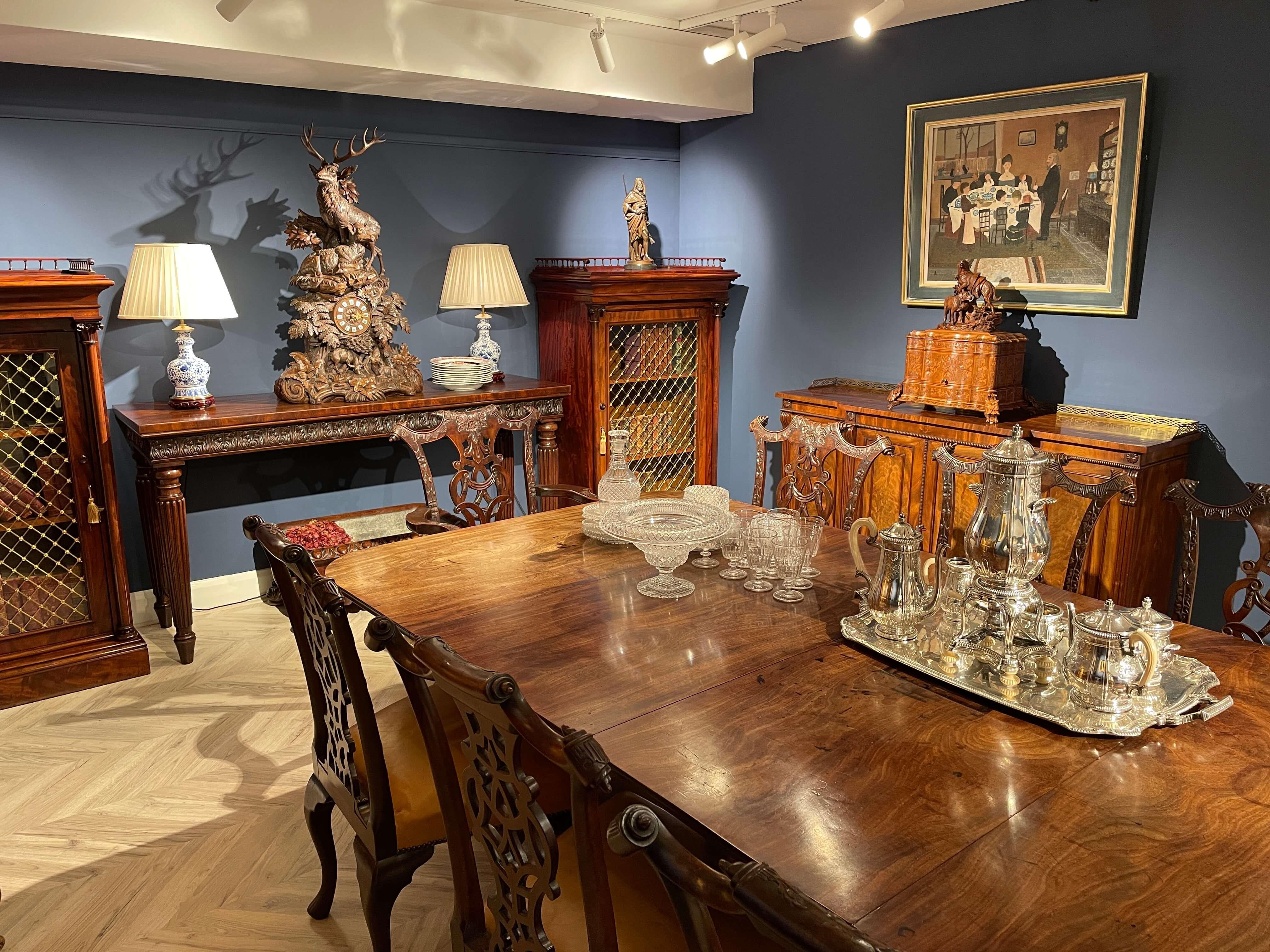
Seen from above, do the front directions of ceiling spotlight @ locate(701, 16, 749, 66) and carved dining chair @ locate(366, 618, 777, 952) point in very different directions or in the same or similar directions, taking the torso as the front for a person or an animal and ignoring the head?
very different directions

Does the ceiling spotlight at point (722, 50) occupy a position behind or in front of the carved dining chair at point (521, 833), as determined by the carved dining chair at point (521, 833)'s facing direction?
in front

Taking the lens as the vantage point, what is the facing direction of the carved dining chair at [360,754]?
facing away from the viewer and to the right of the viewer

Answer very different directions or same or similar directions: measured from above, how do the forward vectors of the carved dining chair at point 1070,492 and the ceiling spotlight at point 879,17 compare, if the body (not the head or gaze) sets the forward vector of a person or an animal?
same or similar directions

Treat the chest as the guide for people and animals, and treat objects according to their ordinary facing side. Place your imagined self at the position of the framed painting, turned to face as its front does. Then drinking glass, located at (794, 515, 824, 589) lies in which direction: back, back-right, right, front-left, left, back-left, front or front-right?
front-left

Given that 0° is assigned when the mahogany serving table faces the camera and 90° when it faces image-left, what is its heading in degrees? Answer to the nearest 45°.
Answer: approximately 315°

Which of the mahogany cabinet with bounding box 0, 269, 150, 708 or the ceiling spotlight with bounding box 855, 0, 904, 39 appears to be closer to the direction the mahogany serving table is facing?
the ceiling spotlight

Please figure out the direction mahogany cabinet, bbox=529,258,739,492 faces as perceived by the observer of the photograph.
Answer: facing the viewer and to the right of the viewer

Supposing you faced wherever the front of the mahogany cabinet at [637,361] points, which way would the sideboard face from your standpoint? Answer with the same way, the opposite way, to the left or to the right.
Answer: to the right

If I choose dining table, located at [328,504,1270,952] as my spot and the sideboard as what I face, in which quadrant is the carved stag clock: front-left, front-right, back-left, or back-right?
front-left

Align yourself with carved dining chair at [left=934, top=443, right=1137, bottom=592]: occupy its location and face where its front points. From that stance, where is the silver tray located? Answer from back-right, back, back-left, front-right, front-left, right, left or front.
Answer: front-left
